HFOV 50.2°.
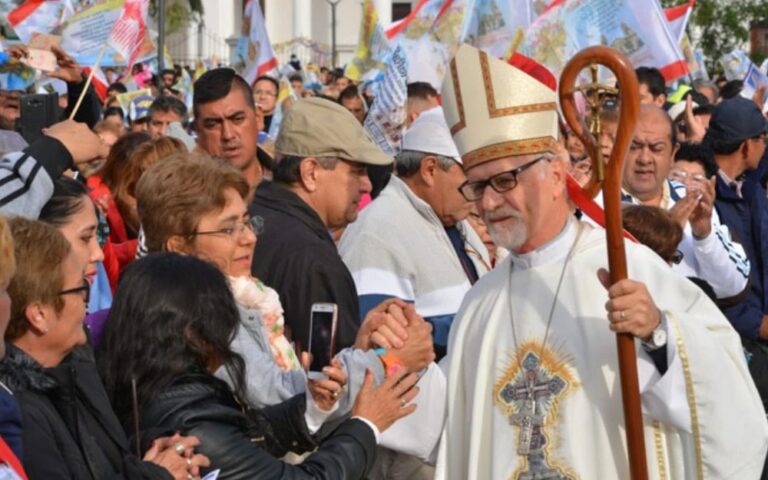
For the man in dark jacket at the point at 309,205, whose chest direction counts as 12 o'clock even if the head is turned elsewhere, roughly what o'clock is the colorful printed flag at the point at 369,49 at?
The colorful printed flag is roughly at 9 o'clock from the man in dark jacket.

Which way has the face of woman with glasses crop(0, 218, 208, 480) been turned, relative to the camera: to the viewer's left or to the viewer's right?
to the viewer's right

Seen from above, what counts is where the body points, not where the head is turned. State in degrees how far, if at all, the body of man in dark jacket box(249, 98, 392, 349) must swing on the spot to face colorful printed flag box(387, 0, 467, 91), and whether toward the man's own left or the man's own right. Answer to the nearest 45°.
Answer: approximately 90° to the man's own left

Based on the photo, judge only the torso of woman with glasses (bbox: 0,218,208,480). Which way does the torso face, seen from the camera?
to the viewer's right

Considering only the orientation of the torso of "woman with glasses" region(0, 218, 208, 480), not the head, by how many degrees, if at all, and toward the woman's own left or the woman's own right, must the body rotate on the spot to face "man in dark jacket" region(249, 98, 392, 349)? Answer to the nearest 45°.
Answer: approximately 45° to the woman's own left

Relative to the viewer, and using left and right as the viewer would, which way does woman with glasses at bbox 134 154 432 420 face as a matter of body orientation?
facing to the right of the viewer

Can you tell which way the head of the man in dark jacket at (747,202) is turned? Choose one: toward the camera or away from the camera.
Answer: away from the camera

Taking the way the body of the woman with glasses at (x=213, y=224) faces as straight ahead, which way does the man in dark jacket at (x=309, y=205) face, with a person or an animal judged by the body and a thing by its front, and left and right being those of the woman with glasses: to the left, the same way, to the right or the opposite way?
the same way

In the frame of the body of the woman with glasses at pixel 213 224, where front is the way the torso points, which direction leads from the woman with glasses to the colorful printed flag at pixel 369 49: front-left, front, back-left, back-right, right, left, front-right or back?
left

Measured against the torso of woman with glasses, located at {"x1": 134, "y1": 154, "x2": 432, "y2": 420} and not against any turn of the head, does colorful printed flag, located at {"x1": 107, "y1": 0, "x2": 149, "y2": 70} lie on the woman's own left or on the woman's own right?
on the woman's own left

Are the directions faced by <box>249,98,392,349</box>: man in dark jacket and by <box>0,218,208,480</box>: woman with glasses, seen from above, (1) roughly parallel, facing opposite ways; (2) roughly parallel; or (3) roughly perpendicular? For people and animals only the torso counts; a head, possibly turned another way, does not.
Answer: roughly parallel

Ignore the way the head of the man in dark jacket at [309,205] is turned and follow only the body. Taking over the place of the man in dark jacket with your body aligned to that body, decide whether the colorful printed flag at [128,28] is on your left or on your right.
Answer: on your left

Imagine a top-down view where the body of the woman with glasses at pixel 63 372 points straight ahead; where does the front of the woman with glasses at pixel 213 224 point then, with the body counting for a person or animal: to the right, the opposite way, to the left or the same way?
the same way

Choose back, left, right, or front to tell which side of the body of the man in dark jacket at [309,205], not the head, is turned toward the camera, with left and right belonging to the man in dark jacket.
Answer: right

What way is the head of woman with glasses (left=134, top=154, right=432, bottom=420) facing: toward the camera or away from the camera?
toward the camera
